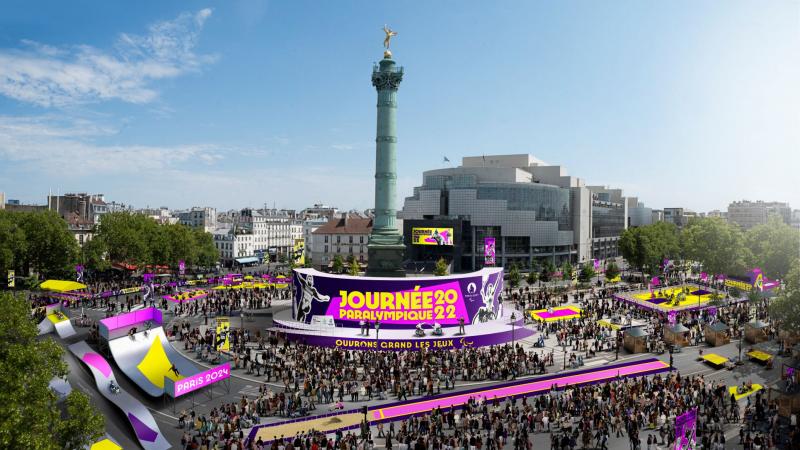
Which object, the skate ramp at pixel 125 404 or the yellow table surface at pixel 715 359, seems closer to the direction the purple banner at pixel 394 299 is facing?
the skate ramp

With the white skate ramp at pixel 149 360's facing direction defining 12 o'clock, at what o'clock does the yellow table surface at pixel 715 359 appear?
The yellow table surface is roughly at 11 o'clock from the white skate ramp.

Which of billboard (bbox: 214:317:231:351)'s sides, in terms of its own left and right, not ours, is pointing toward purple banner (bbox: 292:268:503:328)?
left

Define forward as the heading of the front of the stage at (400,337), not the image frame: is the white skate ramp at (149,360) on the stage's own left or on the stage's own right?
on the stage's own right

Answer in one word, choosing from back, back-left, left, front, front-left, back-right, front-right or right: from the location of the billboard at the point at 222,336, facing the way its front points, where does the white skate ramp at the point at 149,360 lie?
front-right

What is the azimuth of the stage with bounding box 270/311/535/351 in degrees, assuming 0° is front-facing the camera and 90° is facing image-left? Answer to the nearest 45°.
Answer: approximately 0°

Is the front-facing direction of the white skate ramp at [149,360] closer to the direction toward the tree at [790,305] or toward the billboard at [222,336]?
the tree
